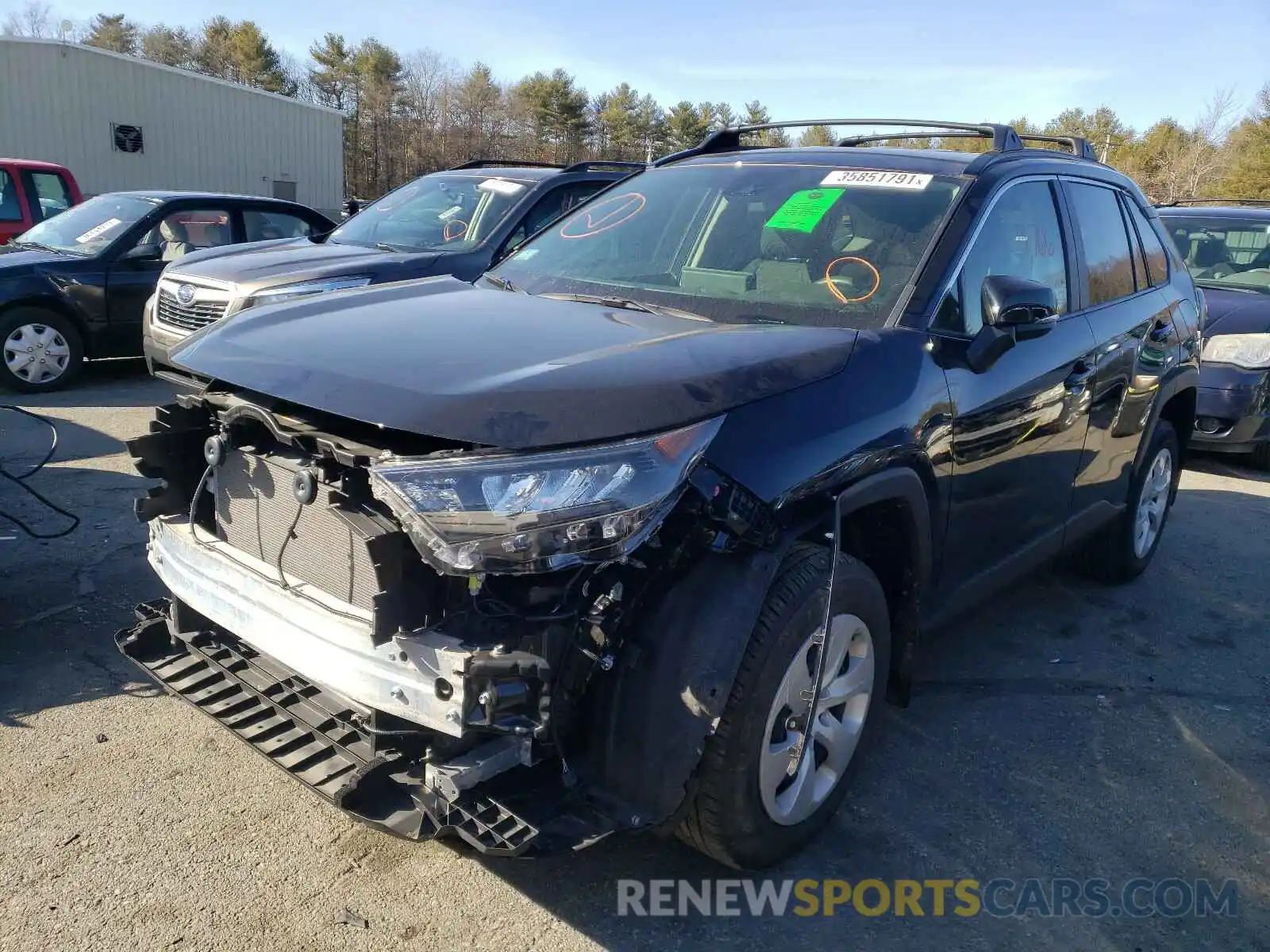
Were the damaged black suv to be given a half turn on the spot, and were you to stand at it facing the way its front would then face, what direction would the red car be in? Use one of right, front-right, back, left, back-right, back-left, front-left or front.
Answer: left

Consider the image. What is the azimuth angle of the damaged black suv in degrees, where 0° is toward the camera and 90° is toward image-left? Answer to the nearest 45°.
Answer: approximately 45°

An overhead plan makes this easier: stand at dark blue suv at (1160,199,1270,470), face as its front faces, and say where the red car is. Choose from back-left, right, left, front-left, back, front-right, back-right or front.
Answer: front-right

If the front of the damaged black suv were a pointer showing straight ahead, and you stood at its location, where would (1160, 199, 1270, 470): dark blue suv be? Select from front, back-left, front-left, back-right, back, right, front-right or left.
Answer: back

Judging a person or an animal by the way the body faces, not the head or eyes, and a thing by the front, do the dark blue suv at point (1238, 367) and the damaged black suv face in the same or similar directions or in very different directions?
same or similar directions

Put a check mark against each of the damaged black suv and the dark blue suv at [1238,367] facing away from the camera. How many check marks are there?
0

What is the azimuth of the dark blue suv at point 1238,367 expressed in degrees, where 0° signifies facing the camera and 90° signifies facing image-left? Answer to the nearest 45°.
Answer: approximately 45°
